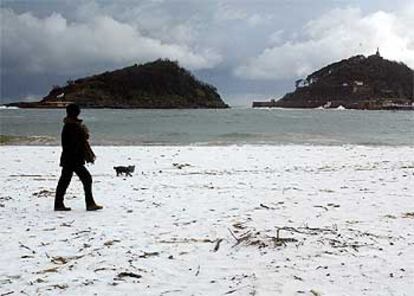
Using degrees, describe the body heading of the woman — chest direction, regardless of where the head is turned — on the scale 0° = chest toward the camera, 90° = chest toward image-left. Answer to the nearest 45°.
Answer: approximately 270°
